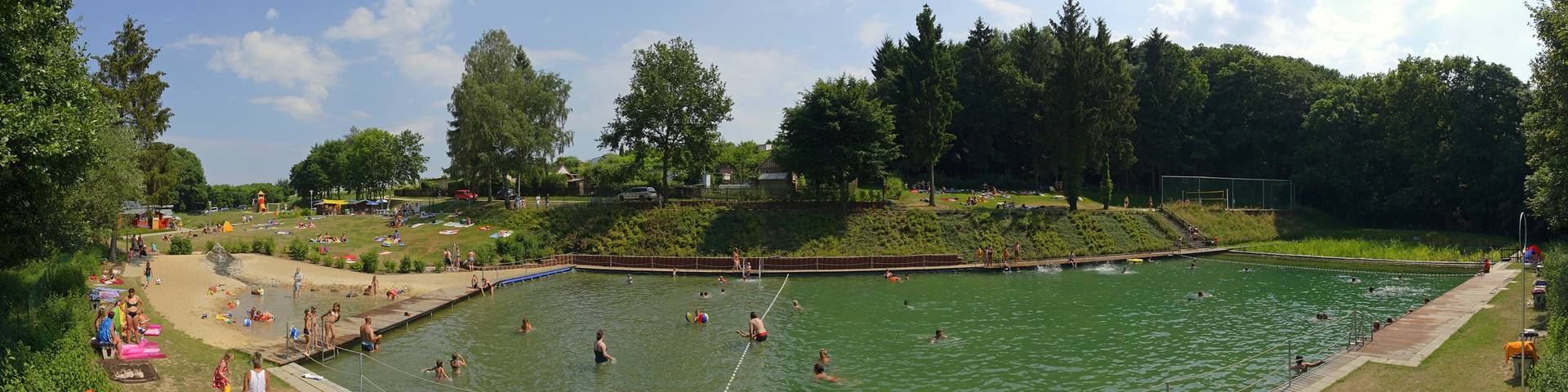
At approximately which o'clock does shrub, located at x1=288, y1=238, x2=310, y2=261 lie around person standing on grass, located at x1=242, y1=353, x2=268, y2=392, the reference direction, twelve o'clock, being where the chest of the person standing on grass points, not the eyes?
The shrub is roughly at 12 o'clock from the person standing on grass.

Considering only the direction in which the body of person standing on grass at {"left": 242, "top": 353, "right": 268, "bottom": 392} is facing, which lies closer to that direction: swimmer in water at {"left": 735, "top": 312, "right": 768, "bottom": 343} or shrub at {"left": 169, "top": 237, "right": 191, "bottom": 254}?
the shrub

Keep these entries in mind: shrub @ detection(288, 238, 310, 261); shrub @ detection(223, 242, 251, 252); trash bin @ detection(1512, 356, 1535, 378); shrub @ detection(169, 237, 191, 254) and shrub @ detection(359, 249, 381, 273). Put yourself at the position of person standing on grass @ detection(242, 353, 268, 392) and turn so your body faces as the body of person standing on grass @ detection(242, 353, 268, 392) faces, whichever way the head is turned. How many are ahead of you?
4

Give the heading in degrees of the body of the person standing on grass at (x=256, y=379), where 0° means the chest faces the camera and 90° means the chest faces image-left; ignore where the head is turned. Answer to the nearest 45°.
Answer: approximately 180°

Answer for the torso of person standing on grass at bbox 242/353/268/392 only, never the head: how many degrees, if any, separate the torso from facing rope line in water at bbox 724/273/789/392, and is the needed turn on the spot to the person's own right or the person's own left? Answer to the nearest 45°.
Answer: approximately 90° to the person's own right

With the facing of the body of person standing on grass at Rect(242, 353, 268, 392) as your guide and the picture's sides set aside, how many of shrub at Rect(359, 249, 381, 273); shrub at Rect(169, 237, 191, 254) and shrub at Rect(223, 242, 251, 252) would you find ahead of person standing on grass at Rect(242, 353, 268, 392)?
3

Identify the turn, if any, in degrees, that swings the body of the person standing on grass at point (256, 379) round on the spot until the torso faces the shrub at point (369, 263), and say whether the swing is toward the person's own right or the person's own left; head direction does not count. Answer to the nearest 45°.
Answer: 0° — they already face it

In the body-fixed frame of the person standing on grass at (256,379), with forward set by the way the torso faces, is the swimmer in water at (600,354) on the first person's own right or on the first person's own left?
on the first person's own right

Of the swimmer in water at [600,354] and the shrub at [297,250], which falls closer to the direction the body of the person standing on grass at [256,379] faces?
the shrub

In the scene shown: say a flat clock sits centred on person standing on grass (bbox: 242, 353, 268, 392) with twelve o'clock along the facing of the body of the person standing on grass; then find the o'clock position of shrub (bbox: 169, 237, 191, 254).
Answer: The shrub is roughly at 12 o'clock from the person standing on grass.
